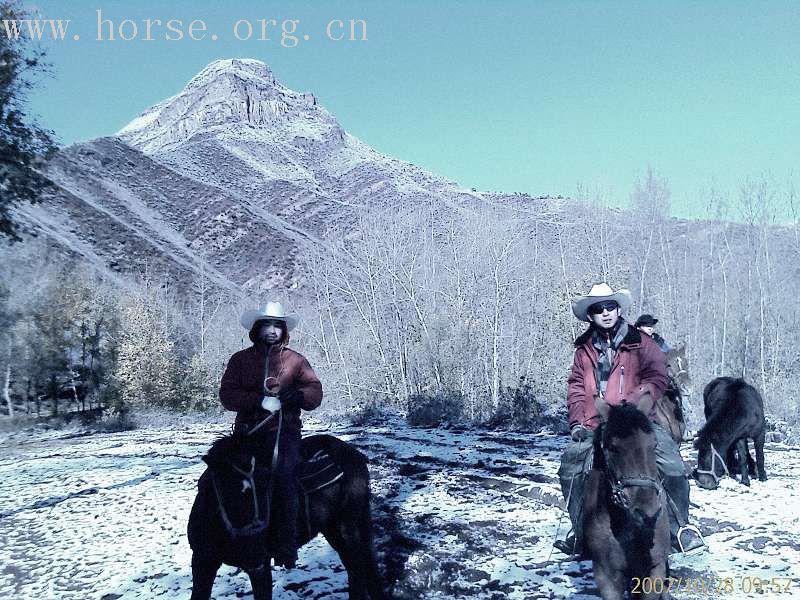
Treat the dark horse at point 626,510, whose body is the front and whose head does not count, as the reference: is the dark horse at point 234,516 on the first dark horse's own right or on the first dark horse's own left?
on the first dark horse's own right

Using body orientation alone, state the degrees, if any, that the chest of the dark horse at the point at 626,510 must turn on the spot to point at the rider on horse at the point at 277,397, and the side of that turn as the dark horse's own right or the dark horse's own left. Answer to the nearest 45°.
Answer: approximately 90° to the dark horse's own right

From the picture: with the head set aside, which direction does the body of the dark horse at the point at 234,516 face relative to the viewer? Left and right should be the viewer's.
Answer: facing the viewer and to the left of the viewer

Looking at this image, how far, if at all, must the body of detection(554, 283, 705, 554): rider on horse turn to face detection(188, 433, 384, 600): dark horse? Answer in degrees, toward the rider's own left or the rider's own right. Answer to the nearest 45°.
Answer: approximately 45° to the rider's own right

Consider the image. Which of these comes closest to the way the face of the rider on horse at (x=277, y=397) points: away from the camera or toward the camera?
toward the camera

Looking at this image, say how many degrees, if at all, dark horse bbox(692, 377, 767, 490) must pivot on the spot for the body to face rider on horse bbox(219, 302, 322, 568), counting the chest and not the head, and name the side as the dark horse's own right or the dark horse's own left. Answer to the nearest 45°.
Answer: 0° — it already faces them

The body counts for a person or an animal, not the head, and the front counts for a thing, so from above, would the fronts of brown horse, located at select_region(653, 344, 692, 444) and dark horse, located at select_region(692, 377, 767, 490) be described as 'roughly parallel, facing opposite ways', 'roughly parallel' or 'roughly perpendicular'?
roughly perpendicular

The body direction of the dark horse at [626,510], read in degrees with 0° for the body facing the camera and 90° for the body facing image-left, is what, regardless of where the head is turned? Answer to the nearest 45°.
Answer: approximately 0°

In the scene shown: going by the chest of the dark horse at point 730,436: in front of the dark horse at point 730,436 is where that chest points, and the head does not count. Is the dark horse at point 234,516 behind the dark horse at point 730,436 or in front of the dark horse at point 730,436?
in front

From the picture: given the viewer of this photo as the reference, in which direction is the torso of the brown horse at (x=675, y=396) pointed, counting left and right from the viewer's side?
facing the viewer and to the right of the viewer

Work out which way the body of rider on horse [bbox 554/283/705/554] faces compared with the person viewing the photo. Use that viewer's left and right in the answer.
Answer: facing the viewer

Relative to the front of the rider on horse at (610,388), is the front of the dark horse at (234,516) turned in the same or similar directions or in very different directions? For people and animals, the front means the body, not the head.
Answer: same or similar directions

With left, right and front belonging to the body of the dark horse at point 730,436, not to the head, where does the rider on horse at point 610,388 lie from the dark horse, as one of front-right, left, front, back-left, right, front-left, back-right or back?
front-left

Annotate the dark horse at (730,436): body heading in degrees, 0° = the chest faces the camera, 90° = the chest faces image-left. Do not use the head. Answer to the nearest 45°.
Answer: approximately 45°
